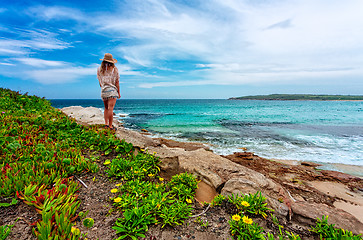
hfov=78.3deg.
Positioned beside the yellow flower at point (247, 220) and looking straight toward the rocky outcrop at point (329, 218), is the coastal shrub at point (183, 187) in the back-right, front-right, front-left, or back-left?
back-left

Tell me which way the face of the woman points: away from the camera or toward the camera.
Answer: away from the camera

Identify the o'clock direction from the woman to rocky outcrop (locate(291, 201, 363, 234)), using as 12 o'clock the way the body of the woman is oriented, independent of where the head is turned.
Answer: The rocky outcrop is roughly at 5 o'clock from the woman.

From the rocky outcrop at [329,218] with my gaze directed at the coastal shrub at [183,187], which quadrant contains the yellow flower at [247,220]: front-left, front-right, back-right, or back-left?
front-left

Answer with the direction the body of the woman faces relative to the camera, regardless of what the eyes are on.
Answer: away from the camera

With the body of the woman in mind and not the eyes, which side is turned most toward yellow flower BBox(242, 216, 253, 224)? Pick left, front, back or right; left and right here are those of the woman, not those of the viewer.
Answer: back

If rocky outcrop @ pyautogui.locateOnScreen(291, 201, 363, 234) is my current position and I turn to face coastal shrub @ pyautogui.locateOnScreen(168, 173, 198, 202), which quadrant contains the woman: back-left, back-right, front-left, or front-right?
front-right

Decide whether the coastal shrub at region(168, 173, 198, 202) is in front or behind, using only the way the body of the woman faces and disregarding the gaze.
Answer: behind
